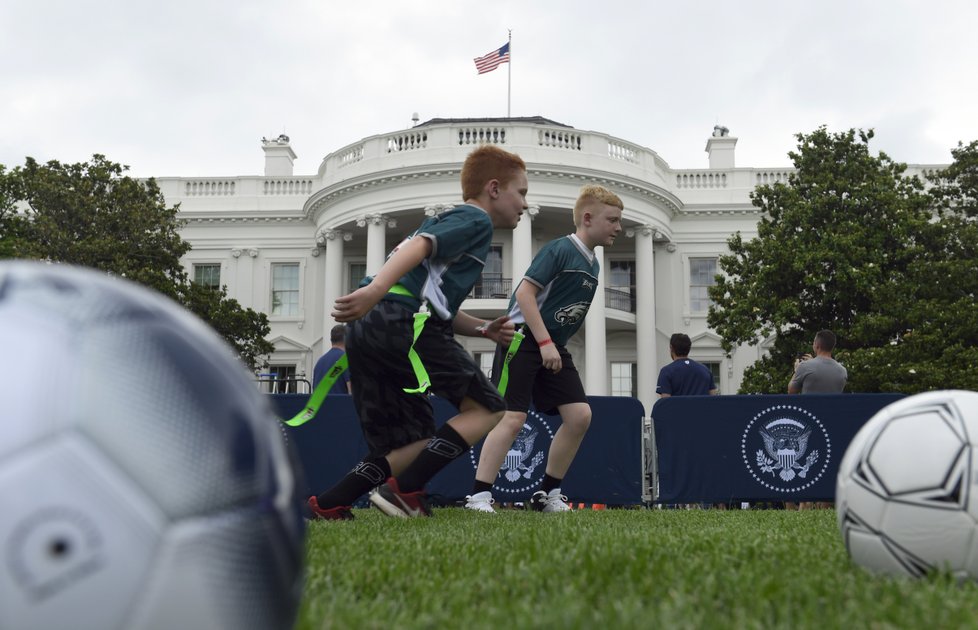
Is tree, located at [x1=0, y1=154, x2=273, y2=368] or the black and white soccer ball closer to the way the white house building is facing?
the black and white soccer ball

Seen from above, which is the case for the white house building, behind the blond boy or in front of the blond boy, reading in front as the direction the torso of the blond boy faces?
behind

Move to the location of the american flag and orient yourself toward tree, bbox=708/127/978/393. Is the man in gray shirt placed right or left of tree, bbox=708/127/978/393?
right

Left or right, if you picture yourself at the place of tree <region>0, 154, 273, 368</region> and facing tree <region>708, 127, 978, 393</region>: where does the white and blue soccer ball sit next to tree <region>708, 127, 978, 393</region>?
right

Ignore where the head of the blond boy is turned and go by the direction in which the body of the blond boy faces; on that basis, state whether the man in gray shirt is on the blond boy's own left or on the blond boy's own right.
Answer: on the blond boy's own left

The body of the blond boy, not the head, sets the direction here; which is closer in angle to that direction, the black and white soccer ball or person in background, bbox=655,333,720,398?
the black and white soccer ball

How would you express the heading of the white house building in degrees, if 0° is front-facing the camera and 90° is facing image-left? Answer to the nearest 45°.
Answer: approximately 0°

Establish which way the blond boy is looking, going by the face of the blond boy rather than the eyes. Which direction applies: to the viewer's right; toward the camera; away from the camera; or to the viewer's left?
to the viewer's right

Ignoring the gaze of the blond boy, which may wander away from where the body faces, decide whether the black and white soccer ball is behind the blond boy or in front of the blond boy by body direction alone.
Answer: in front

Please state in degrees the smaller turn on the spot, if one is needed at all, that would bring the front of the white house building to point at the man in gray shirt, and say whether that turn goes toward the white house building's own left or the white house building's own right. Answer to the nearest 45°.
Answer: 0° — it already faces them

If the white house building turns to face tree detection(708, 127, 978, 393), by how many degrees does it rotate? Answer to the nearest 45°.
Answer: approximately 45° to its left

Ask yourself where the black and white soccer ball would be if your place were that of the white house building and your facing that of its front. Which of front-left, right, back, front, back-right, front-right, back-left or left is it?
front

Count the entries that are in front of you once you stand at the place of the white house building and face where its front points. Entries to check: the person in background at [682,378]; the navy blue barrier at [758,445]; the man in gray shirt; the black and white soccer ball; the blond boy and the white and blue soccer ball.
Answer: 6

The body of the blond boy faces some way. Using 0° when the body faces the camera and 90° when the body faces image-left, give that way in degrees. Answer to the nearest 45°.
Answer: approximately 315°

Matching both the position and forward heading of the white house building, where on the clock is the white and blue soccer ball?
The white and blue soccer ball is roughly at 12 o'clock from the white house building.
